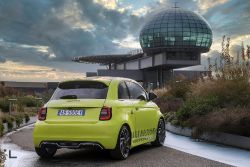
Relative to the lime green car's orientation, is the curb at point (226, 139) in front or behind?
in front

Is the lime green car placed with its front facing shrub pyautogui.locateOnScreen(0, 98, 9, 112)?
no

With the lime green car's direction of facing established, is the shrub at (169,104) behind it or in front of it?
in front

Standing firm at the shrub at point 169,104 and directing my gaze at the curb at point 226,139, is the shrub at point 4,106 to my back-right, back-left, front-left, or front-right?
back-right

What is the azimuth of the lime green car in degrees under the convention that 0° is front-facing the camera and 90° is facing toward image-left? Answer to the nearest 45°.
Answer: approximately 225°

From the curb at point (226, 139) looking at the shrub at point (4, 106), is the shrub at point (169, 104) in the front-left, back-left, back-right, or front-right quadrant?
front-right
